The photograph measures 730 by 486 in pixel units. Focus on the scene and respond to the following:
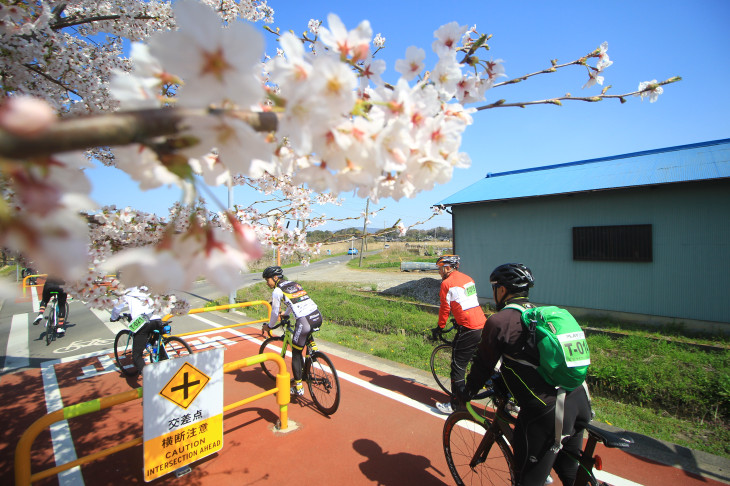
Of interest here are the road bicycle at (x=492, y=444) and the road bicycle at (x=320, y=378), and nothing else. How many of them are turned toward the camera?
0

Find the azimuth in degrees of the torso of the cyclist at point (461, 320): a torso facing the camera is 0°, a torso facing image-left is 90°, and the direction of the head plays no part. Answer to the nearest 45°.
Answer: approximately 135°

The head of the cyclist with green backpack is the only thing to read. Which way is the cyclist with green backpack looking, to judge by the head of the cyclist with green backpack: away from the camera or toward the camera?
away from the camera

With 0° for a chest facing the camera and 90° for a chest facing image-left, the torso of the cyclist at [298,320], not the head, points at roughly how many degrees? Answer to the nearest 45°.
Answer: approximately 135°

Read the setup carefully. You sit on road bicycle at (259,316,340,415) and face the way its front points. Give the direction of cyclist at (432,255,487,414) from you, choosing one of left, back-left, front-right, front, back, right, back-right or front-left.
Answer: back-right

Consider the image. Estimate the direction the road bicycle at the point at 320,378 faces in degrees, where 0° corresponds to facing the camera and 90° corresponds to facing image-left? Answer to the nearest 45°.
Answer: approximately 135°

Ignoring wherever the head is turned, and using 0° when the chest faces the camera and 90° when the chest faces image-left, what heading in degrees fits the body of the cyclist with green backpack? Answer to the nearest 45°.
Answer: approximately 135°

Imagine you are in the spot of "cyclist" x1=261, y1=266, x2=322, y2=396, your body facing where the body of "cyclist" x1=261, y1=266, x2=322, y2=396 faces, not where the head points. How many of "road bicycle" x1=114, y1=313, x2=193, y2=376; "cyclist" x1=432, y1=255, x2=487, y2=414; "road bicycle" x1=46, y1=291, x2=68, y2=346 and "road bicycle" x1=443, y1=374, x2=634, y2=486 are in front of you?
2

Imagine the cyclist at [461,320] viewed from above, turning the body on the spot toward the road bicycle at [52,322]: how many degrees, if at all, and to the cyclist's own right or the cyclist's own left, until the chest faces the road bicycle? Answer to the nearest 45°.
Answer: approximately 45° to the cyclist's own left

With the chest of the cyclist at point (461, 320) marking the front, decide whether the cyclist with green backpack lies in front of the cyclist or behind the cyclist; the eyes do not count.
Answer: behind

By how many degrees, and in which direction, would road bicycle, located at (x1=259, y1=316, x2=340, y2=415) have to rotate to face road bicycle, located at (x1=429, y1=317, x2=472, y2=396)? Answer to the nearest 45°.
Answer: approximately 135° to its right

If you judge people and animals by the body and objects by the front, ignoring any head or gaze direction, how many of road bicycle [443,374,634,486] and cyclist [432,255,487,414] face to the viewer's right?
0

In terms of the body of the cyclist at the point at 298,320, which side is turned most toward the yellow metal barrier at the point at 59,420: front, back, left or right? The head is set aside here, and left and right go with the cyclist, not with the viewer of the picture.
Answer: left

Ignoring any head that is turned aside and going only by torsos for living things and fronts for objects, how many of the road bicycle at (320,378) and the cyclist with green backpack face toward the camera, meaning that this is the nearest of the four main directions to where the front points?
0

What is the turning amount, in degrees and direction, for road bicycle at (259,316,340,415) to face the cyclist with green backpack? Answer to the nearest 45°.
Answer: approximately 180°

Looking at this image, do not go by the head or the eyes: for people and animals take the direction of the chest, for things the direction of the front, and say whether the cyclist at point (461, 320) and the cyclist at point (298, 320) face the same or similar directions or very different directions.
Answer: same or similar directions

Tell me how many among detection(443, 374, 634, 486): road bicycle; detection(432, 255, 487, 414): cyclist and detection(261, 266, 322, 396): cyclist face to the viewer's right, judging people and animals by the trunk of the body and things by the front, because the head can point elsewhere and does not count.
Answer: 0

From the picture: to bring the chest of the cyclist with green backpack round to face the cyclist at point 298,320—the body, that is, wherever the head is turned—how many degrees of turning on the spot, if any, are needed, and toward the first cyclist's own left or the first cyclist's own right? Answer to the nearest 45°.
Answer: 0° — they already face them
